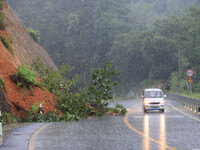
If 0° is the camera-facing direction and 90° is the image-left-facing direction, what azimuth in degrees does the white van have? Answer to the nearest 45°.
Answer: approximately 0°

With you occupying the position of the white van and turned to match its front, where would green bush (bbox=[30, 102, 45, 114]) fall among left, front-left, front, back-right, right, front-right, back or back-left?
front-right

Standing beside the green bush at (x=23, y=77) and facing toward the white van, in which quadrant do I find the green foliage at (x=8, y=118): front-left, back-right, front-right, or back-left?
back-right

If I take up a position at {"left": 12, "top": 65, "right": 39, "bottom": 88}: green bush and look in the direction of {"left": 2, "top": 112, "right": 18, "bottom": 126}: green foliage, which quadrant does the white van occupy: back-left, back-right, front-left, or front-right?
back-left

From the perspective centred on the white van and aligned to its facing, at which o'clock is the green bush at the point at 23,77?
The green bush is roughly at 2 o'clock from the white van.

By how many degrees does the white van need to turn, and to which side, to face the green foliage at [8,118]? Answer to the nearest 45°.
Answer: approximately 45° to its right
